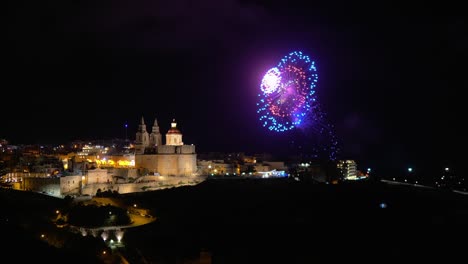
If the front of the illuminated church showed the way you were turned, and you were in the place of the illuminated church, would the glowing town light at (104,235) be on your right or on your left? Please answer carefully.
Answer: on your left

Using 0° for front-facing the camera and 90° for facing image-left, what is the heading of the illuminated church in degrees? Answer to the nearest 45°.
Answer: approximately 135°

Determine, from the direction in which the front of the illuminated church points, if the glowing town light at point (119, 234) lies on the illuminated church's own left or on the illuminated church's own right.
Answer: on the illuminated church's own left
